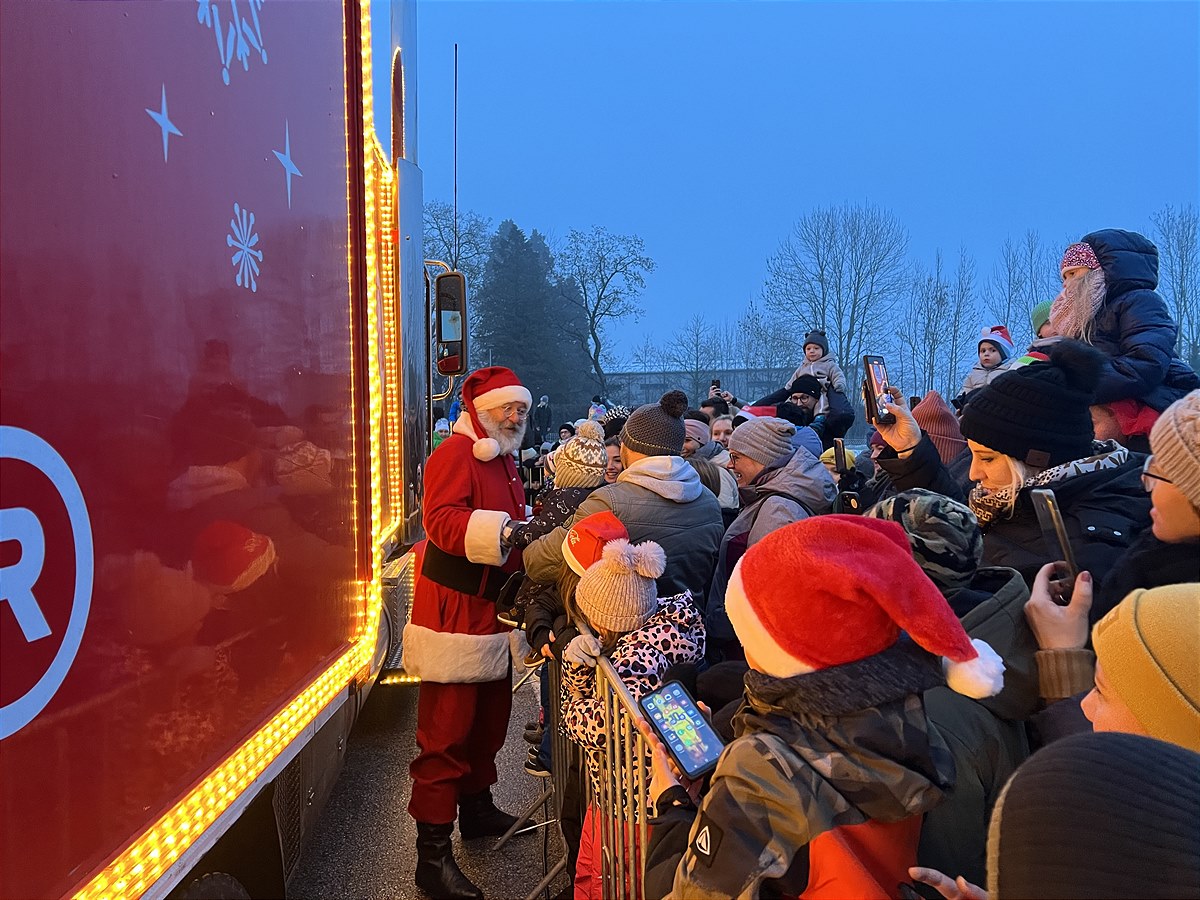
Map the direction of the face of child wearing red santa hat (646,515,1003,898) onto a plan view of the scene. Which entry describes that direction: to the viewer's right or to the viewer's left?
to the viewer's left

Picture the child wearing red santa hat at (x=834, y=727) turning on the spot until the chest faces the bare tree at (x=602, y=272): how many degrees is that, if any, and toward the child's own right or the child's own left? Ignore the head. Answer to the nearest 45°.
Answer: approximately 45° to the child's own right

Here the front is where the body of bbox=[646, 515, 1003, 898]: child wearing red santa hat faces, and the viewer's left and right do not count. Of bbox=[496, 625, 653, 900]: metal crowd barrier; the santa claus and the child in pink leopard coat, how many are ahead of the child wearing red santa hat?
3

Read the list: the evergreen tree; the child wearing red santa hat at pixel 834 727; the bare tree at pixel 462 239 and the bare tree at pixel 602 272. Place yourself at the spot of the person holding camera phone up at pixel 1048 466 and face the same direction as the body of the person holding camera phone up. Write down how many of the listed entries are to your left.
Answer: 1

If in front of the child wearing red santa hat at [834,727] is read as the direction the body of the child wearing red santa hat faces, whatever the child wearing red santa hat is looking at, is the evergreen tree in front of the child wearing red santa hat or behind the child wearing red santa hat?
in front

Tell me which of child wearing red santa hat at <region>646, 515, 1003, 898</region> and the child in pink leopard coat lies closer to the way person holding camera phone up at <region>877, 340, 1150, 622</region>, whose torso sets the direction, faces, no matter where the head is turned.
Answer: the child in pink leopard coat

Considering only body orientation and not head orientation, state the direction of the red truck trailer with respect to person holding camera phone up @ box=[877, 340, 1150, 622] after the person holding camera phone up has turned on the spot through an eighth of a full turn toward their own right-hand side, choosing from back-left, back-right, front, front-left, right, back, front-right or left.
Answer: left

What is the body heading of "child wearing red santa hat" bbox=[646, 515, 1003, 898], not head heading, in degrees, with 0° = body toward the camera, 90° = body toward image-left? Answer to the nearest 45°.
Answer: approximately 135°

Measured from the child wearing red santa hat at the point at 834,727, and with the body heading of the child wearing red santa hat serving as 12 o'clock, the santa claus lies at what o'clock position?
The santa claus is roughly at 12 o'clock from the child wearing red santa hat.

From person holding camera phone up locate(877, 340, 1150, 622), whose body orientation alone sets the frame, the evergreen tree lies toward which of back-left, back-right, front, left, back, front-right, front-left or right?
front-right

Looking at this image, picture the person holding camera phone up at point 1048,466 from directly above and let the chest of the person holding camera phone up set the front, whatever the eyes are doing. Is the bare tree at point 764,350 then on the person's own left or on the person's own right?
on the person's own right

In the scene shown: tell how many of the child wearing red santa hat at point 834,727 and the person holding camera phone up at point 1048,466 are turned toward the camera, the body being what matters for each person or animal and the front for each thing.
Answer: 0

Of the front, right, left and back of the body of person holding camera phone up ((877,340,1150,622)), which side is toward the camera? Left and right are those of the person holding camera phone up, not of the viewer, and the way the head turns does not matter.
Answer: left

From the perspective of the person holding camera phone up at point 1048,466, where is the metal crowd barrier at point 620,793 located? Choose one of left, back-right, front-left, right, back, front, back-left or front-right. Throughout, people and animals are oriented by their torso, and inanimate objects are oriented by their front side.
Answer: front-left

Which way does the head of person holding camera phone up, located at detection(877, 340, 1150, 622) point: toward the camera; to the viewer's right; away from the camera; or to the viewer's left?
to the viewer's left

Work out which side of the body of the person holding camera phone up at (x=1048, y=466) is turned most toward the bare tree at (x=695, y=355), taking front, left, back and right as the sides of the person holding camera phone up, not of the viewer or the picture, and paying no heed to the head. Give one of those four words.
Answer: right

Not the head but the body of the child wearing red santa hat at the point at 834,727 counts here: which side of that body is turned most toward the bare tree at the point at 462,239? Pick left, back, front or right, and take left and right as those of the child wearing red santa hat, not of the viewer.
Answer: front

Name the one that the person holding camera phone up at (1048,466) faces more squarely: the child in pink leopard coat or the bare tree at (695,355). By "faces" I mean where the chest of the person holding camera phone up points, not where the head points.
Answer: the child in pink leopard coat
